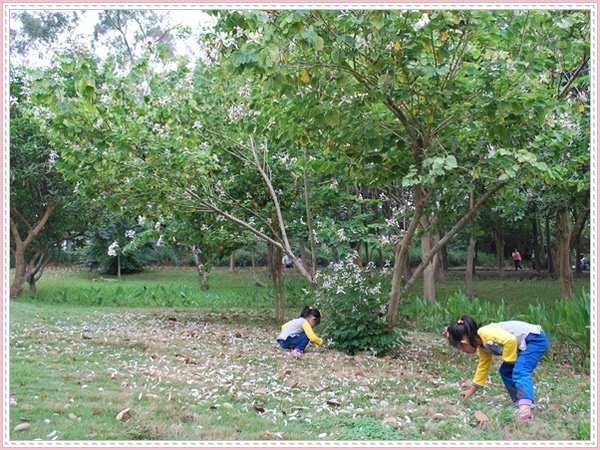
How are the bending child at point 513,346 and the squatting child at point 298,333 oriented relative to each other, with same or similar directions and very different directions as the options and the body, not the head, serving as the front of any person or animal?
very different directions

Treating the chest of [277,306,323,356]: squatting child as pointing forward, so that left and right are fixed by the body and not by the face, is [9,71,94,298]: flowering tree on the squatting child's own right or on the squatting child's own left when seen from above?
on the squatting child's own left

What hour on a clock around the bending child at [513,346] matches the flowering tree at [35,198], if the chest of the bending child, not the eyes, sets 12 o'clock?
The flowering tree is roughly at 1 o'clock from the bending child.

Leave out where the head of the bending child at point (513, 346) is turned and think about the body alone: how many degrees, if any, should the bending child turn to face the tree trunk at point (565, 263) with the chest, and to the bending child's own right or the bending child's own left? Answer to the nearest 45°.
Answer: approximately 90° to the bending child's own right

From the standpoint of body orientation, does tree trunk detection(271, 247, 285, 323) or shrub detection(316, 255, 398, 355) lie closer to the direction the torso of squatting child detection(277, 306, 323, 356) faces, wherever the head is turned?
the shrub

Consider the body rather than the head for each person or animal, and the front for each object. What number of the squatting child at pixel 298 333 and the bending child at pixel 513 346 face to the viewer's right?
1

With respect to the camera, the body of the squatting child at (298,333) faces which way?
to the viewer's right

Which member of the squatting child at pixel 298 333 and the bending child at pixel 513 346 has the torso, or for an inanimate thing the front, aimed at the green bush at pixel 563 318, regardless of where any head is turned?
the squatting child at pixel 298 333

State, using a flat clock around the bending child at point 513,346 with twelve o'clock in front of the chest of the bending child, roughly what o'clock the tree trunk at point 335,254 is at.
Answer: The tree trunk is roughly at 2 o'clock from the bending child.

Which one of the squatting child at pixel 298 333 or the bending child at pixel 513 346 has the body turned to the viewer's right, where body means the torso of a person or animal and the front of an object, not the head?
the squatting child at pixel 298 333

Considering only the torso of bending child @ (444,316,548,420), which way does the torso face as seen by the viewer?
to the viewer's left
